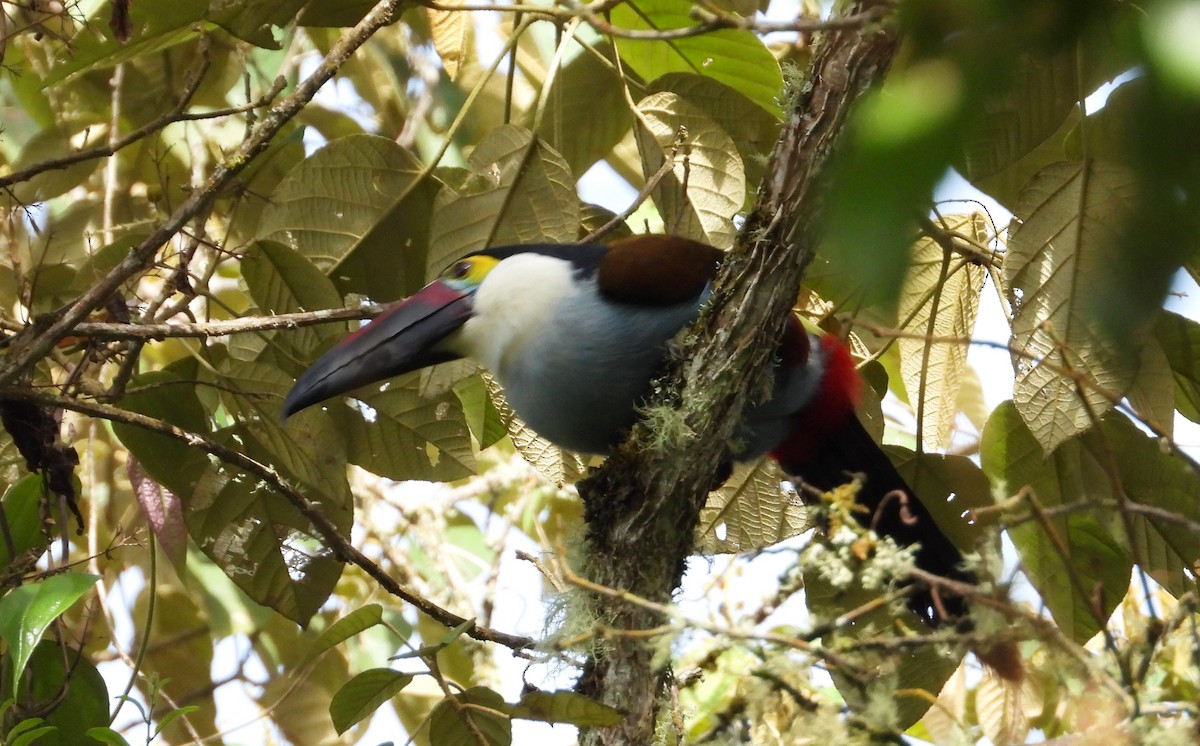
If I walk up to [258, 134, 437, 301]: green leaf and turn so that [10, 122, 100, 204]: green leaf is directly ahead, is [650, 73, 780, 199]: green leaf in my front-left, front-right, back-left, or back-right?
back-right

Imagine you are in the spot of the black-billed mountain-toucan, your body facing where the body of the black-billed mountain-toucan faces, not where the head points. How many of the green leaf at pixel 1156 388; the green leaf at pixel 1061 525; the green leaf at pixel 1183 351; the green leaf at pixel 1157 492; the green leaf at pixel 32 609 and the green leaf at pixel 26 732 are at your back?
4

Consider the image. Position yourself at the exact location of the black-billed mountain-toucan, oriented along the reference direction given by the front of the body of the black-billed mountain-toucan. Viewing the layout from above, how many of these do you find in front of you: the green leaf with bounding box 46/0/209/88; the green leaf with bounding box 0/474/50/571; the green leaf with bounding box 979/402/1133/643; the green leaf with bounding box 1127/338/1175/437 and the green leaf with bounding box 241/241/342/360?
3

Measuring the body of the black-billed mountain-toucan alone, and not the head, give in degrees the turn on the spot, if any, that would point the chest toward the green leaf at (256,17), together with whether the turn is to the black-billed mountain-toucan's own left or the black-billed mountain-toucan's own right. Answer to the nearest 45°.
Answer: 0° — it already faces it

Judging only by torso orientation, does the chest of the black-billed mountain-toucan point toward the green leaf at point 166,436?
yes

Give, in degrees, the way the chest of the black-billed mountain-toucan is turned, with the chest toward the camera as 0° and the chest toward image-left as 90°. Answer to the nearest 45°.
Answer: approximately 90°

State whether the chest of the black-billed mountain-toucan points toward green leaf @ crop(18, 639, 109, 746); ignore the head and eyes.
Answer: yes

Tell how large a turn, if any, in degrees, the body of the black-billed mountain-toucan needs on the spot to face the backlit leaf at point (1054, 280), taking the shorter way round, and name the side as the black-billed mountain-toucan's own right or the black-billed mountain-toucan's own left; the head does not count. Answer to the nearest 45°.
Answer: approximately 180°

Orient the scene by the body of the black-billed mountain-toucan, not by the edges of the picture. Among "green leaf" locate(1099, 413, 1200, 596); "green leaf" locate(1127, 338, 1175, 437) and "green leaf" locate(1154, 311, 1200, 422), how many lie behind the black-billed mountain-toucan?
3

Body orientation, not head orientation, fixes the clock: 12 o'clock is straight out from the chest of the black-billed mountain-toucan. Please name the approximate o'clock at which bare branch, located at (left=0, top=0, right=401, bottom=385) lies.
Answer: The bare branch is roughly at 11 o'clock from the black-billed mountain-toucan.

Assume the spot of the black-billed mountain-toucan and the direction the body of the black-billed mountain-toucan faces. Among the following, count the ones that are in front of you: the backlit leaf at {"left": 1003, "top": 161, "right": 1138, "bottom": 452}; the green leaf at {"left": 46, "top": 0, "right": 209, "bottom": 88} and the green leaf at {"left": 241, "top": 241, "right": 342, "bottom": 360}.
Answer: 2

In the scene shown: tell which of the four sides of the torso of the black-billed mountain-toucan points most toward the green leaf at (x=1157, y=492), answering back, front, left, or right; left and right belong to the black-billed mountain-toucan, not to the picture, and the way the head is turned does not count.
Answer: back

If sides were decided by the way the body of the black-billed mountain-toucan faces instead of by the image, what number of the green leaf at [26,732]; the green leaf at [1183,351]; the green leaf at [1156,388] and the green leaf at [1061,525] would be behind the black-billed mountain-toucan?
3
